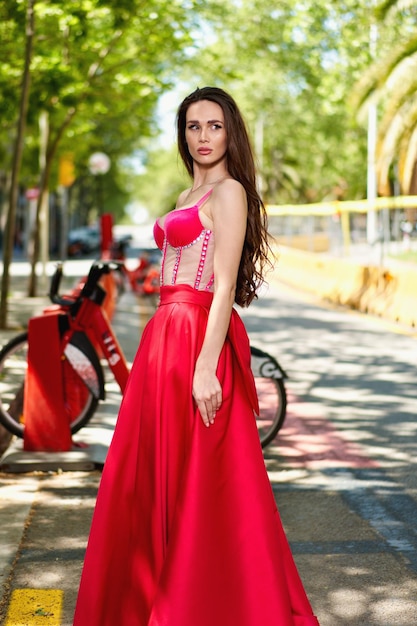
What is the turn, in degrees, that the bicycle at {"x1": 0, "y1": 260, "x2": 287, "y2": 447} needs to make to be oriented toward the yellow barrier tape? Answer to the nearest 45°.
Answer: approximately 90° to its right

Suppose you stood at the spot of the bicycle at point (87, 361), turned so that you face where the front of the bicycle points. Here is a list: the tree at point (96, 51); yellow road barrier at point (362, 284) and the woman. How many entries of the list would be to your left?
1

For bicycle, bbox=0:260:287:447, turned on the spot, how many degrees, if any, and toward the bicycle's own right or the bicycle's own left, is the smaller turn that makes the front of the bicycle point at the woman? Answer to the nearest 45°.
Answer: approximately 90° to the bicycle's own left

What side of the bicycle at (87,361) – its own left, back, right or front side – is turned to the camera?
left

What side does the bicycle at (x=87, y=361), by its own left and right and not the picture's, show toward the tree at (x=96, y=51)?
right
